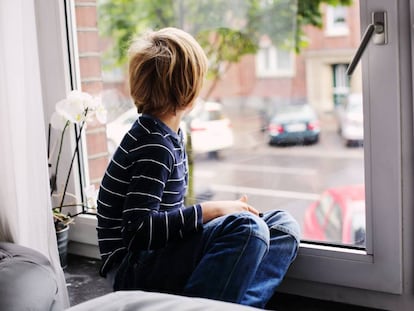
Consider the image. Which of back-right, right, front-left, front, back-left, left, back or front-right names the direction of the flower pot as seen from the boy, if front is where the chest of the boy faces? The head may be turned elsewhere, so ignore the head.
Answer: back-left

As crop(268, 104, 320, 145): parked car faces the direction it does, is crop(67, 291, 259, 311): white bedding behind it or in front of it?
behind

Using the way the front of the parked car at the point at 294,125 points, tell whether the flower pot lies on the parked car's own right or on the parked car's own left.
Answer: on the parked car's own left

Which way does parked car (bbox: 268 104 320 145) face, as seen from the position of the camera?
facing away from the viewer
